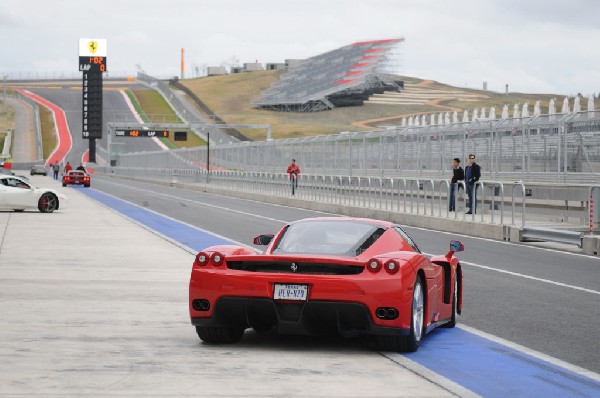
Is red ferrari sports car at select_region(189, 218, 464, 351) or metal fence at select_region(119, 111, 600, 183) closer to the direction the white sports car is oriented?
the metal fence
